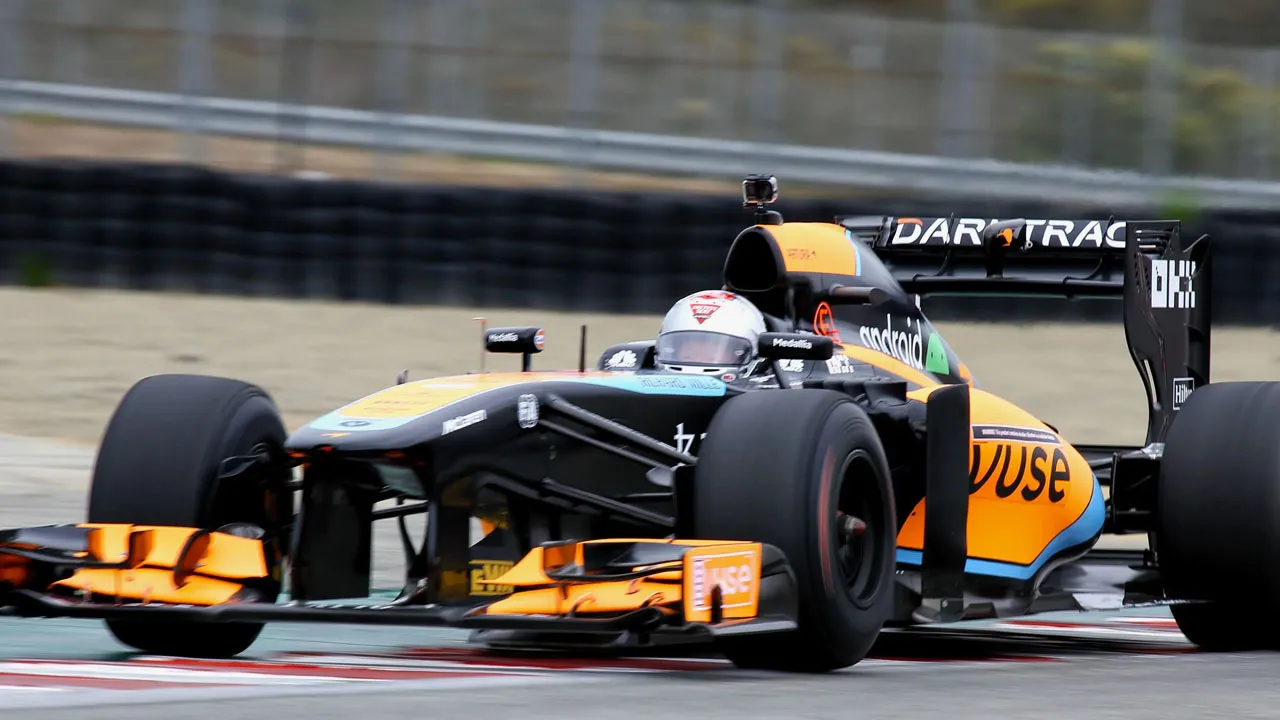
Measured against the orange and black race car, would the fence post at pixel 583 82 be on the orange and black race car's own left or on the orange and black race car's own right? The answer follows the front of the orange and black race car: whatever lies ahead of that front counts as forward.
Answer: on the orange and black race car's own right

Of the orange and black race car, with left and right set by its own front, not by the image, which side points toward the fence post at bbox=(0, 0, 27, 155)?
right

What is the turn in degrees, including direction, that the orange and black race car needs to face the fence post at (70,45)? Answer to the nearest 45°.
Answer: approximately 90° to its right

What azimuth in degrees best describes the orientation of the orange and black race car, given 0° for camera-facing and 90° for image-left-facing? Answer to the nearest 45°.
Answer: approximately 45°

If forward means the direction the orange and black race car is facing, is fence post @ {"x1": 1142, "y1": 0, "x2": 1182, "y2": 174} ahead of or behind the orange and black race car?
behind

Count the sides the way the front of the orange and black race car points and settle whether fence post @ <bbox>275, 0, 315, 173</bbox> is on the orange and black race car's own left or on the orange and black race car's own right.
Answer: on the orange and black race car's own right

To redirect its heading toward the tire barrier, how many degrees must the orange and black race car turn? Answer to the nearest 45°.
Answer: approximately 135° to its right
